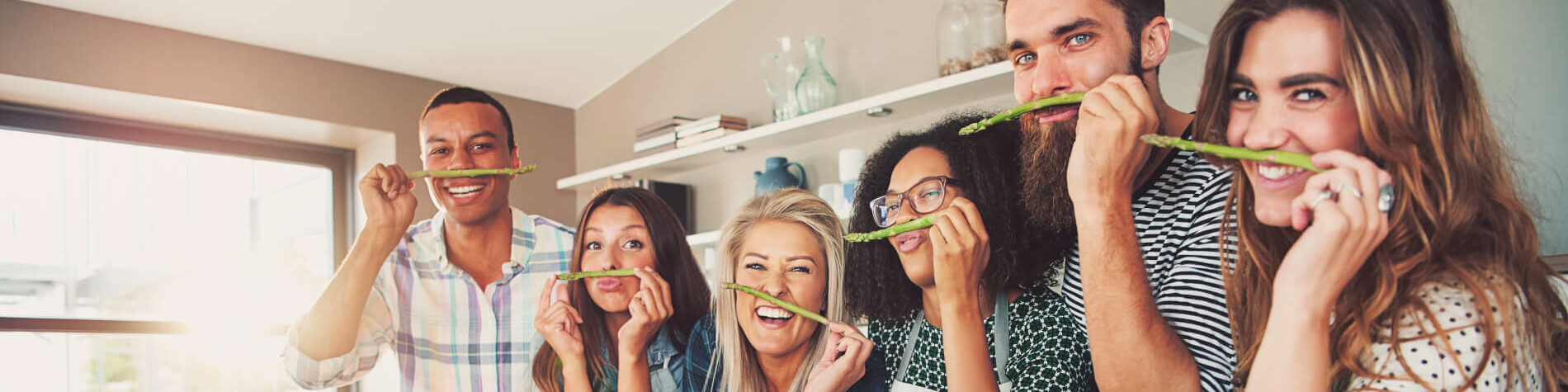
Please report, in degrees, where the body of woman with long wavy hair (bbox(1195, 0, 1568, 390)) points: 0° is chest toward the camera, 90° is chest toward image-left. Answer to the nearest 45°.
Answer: approximately 45°

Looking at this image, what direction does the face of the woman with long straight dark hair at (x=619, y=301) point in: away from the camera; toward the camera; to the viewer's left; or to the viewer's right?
toward the camera

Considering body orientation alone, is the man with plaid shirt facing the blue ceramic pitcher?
no

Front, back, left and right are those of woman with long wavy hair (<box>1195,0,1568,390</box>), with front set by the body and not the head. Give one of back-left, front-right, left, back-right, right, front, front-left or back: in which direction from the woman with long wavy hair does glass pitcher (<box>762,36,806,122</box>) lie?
right

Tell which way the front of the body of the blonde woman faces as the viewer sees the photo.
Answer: toward the camera

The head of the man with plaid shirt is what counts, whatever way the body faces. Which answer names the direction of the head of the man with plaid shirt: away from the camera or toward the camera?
toward the camera

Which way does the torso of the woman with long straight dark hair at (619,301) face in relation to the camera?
toward the camera

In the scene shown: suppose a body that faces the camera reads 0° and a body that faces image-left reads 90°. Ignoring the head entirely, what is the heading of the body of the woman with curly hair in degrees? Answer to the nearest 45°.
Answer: approximately 45°

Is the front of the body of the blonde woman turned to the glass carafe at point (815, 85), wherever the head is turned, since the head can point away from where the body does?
no

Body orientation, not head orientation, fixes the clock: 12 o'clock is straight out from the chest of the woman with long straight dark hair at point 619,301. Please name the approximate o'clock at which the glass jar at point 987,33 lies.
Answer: The glass jar is roughly at 8 o'clock from the woman with long straight dark hair.

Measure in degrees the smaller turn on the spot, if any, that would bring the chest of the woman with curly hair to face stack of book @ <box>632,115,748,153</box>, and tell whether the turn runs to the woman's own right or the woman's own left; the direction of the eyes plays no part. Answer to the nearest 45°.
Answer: approximately 90° to the woman's own right

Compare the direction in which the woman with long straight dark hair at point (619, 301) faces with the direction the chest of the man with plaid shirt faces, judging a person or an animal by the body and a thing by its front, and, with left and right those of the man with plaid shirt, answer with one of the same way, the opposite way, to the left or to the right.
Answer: the same way

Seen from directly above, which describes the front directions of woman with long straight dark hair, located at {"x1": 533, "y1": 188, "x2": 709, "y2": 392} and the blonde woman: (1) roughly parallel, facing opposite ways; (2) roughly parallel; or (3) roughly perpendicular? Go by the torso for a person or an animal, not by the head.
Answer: roughly parallel

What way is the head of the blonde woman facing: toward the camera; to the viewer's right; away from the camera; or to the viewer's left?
toward the camera

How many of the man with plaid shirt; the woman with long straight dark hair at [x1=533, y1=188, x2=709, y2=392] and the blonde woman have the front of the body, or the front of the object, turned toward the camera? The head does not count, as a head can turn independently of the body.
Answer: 3

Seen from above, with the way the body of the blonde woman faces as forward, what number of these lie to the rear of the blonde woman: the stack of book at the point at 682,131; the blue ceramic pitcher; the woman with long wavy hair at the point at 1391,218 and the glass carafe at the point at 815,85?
3

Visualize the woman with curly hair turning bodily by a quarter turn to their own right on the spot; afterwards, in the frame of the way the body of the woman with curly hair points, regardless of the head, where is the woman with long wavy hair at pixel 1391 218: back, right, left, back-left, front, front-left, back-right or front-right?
back
